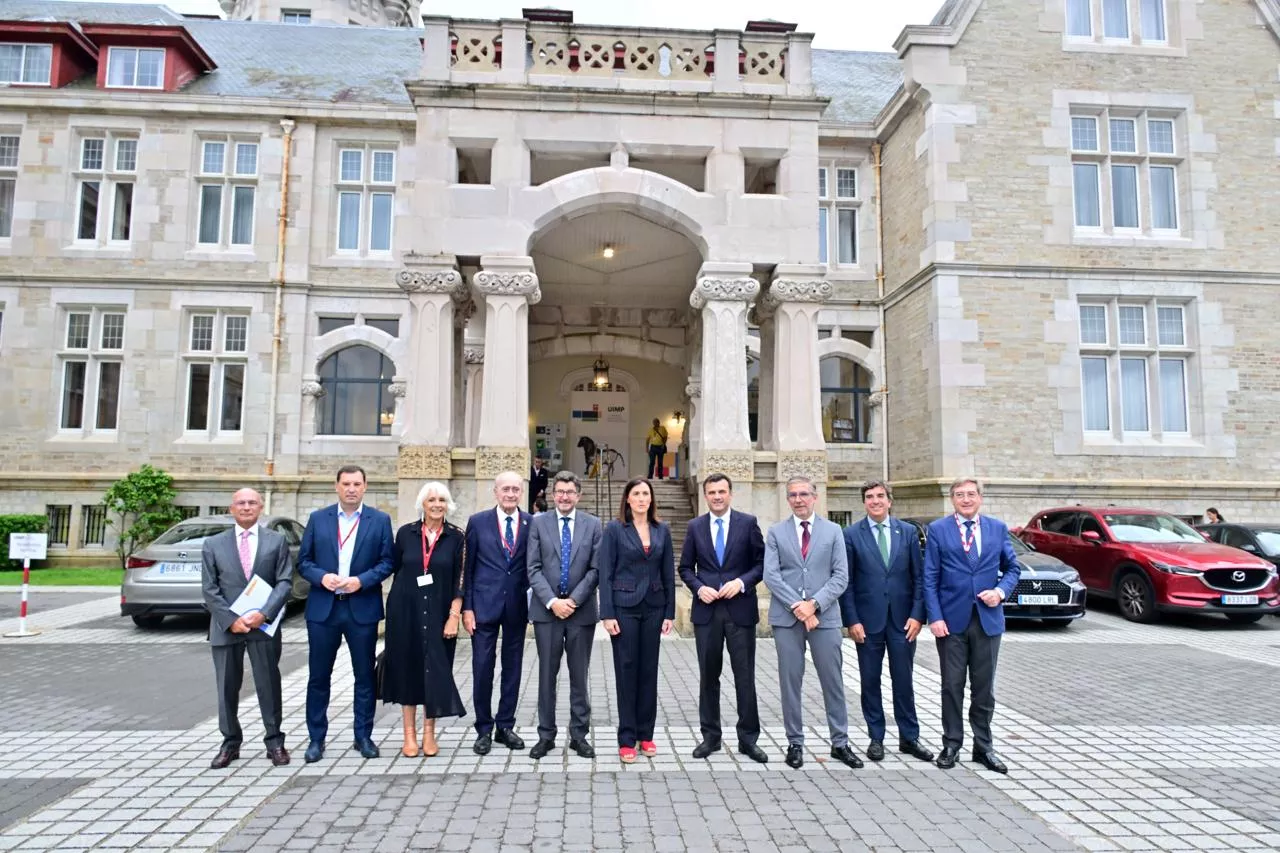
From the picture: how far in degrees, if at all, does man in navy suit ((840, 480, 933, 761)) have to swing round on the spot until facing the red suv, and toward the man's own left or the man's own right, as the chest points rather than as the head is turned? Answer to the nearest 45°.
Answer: approximately 135° to the man's own left

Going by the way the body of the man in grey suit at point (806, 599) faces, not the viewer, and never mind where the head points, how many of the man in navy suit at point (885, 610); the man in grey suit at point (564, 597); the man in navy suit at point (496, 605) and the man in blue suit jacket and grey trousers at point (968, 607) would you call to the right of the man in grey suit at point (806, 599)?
2

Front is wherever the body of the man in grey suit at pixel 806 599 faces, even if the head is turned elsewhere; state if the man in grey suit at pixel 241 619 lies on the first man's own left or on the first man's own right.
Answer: on the first man's own right

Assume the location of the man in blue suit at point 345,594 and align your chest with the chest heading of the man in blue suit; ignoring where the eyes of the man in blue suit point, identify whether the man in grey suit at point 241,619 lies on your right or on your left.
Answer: on your right

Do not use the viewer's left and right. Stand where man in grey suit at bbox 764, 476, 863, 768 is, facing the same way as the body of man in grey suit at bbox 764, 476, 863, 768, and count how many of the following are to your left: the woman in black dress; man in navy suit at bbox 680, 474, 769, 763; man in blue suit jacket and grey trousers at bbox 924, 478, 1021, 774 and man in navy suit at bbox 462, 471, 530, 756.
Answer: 1

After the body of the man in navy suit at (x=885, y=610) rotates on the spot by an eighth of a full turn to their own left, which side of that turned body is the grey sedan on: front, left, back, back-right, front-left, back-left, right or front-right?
back-right

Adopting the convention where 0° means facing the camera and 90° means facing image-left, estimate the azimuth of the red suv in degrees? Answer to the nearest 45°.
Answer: approximately 315°

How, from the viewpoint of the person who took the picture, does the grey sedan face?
facing away from the viewer and to the right of the viewer
